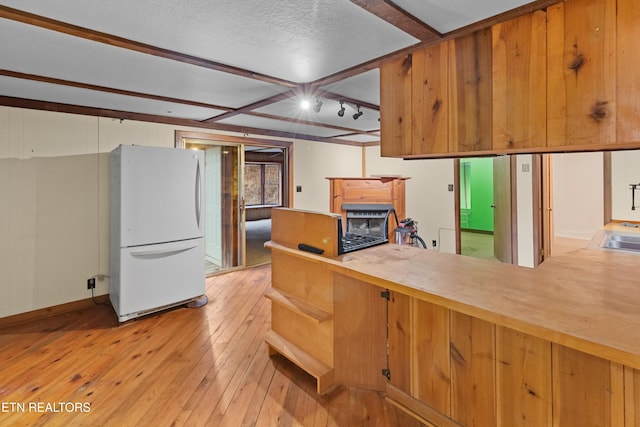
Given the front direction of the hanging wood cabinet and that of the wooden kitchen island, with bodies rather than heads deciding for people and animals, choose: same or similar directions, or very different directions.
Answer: same or similar directions

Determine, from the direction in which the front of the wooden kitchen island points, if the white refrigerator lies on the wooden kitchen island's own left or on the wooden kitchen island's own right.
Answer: on the wooden kitchen island's own right

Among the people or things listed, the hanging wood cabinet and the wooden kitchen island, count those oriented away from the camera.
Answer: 0

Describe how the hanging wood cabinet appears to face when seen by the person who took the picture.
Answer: facing the viewer and to the left of the viewer

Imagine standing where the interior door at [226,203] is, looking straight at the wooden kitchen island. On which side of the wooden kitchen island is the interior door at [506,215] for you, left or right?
left

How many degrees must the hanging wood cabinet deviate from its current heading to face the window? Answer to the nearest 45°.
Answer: approximately 90° to its right

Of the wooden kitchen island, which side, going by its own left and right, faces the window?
right

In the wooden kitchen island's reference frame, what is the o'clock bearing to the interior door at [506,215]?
The interior door is roughly at 5 o'clock from the wooden kitchen island.

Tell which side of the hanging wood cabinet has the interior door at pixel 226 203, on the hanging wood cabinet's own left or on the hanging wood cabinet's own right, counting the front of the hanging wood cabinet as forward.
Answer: on the hanging wood cabinet's own right

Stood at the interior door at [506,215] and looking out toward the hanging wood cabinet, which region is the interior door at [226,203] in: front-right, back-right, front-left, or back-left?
front-right
